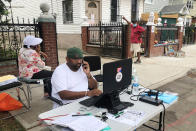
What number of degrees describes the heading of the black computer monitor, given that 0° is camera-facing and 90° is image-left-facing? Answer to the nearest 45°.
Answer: approximately 135°

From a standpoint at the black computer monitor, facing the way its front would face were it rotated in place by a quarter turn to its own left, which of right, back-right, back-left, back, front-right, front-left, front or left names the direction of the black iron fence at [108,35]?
back-right

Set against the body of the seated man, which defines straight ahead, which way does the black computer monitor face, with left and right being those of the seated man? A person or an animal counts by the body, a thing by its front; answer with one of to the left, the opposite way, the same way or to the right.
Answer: the opposite way

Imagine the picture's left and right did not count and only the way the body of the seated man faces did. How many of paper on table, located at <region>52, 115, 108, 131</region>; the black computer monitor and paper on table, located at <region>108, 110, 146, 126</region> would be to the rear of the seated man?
0

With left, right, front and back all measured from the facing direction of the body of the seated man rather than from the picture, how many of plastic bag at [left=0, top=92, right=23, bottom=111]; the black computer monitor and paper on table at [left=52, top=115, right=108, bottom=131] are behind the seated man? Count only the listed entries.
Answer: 1

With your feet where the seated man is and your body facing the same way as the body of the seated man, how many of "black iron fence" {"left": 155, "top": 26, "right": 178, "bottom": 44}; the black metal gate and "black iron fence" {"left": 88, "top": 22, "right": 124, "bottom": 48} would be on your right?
0

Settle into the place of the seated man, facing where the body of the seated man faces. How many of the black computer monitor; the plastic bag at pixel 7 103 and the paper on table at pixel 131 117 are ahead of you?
2

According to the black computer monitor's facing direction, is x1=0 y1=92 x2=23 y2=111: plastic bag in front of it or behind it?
in front

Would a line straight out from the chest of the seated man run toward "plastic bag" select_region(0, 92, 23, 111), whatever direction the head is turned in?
no

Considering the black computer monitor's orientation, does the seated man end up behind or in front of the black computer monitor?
in front

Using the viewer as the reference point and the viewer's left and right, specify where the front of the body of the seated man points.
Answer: facing the viewer and to the right of the viewer

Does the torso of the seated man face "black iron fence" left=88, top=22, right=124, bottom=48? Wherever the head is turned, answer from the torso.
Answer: no

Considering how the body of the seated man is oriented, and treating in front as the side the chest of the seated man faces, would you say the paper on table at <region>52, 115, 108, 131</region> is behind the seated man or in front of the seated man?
in front
